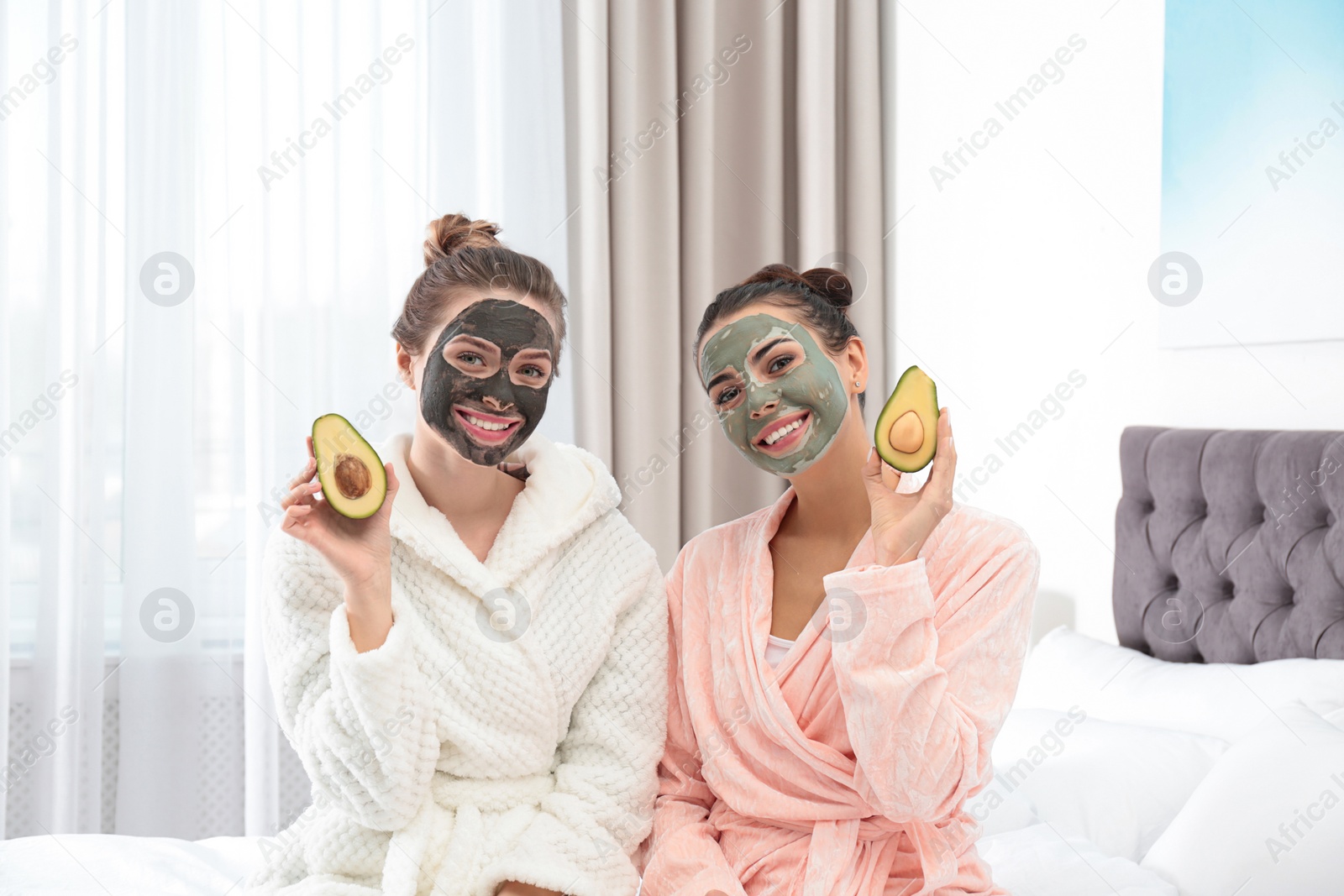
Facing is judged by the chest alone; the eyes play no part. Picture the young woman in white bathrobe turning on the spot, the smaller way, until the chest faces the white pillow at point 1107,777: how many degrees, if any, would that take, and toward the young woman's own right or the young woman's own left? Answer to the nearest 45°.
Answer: approximately 90° to the young woman's own left

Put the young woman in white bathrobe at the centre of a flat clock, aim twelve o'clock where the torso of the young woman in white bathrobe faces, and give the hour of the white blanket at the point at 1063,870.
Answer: The white blanket is roughly at 9 o'clock from the young woman in white bathrobe.

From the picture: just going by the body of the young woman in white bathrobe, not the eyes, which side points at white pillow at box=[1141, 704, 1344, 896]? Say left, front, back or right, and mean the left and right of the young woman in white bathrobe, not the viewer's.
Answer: left

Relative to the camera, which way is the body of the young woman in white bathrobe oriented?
toward the camera

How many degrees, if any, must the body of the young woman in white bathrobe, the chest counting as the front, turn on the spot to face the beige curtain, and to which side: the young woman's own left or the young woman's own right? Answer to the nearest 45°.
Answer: approximately 180°

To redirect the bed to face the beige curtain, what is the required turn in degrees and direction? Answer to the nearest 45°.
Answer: approximately 90° to its right

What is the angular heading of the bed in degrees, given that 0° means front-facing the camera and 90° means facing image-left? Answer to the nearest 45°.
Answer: approximately 45°
